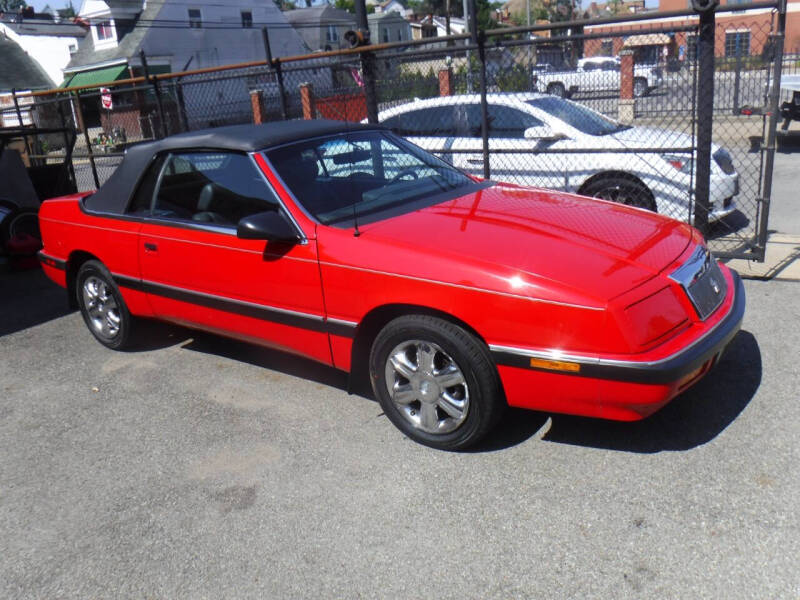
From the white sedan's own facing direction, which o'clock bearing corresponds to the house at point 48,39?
The house is roughly at 6 o'clock from the white sedan.

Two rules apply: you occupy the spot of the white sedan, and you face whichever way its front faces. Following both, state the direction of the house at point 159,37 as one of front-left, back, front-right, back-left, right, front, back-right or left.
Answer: back

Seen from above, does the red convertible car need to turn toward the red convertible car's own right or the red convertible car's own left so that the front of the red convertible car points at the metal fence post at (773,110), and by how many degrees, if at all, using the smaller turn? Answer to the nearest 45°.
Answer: approximately 90° to the red convertible car's own left

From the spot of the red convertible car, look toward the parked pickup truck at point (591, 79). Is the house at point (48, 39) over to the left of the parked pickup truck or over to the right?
left

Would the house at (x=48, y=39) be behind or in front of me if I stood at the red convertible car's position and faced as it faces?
behind
